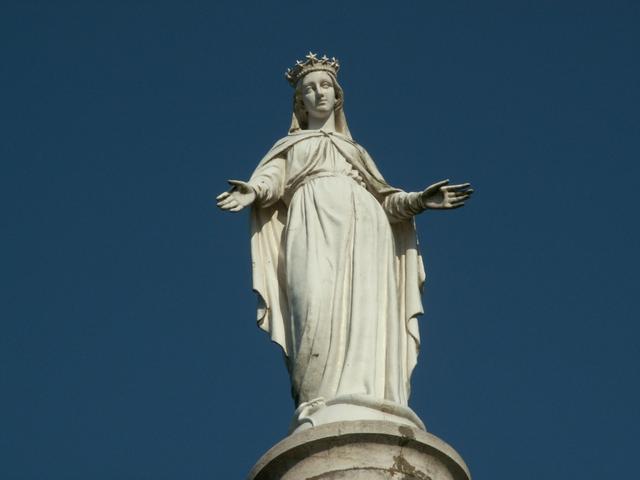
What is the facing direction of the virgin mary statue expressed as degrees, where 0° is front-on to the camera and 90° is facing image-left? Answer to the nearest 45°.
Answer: approximately 0°
